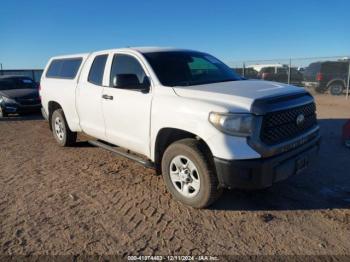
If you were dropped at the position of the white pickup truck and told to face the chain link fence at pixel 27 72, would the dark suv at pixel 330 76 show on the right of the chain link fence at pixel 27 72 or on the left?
right

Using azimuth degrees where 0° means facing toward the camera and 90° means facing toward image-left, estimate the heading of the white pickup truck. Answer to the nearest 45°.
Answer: approximately 315°

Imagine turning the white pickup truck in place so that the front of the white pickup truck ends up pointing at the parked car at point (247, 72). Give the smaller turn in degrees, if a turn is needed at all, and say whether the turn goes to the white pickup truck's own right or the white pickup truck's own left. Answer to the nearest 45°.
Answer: approximately 135° to the white pickup truck's own left

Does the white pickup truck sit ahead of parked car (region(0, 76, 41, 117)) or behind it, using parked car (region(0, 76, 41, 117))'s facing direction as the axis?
ahead

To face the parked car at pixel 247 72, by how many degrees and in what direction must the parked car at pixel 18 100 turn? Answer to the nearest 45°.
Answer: approximately 45° to its left

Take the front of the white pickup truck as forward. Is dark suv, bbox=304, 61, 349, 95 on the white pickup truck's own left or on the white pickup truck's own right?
on the white pickup truck's own left

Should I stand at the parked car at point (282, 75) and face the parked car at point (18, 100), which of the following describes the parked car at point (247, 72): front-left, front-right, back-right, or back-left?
front-right

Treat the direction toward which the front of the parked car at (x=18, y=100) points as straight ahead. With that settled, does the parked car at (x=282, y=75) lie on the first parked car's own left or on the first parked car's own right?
on the first parked car's own left

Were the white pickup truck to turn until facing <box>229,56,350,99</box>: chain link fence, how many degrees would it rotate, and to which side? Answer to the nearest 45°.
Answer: approximately 90° to its left

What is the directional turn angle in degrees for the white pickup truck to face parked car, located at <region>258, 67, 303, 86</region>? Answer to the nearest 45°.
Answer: approximately 135° to its left

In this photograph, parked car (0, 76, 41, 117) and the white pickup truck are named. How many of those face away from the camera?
0
